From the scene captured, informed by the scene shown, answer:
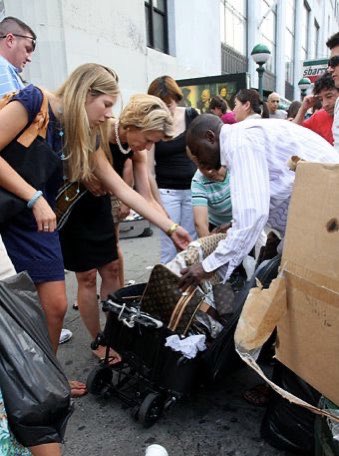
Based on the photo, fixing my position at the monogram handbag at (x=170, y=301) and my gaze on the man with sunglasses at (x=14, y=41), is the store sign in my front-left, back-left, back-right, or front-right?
front-right

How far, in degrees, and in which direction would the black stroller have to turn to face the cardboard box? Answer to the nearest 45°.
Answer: approximately 90° to its left

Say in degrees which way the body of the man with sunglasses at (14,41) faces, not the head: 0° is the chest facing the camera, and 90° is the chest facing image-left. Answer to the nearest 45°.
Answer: approximately 270°

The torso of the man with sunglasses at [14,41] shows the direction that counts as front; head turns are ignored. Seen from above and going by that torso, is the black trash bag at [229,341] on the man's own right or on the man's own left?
on the man's own right
